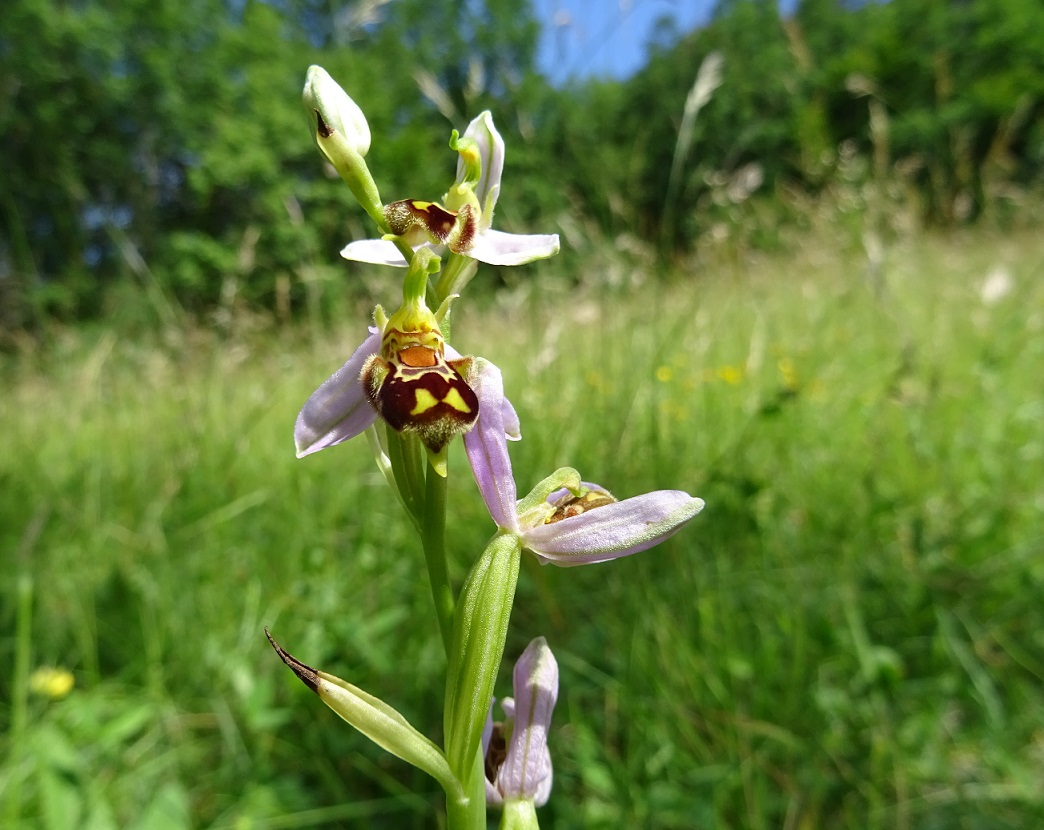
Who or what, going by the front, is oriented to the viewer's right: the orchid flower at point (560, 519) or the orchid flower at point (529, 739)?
the orchid flower at point (560, 519)

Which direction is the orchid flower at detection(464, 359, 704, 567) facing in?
to the viewer's right

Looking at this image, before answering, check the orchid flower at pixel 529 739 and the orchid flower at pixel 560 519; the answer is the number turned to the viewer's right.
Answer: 1

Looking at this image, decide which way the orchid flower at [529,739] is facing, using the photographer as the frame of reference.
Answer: facing away from the viewer and to the left of the viewer
